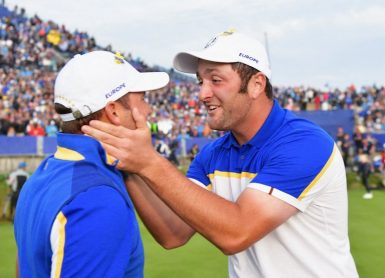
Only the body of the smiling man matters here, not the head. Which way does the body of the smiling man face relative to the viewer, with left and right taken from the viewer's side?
facing the viewer and to the left of the viewer
